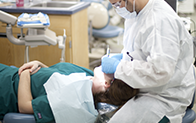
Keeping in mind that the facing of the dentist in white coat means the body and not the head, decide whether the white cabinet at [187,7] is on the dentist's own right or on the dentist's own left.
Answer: on the dentist's own right

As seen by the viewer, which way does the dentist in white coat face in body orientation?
to the viewer's left
